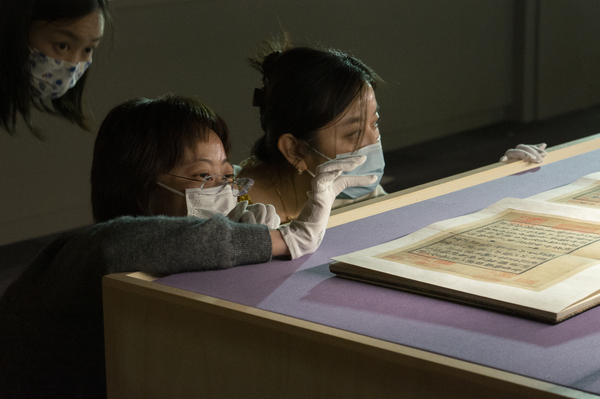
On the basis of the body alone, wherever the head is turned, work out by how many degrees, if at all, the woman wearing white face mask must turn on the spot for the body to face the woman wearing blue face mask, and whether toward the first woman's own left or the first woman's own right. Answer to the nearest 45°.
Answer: approximately 45° to the first woman's own left

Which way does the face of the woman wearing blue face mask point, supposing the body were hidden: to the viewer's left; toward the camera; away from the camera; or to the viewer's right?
to the viewer's right

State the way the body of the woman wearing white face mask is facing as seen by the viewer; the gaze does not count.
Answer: to the viewer's right
